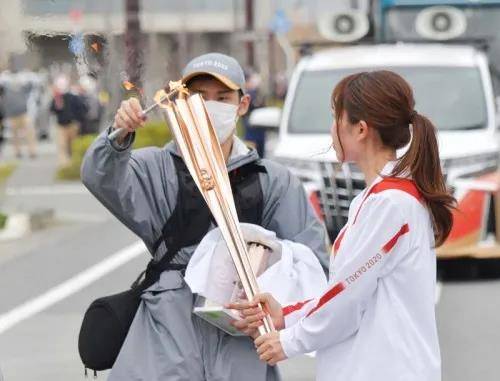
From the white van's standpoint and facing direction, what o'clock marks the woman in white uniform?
The woman in white uniform is roughly at 12 o'clock from the white van.

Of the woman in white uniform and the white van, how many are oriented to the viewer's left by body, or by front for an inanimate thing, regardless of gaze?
1

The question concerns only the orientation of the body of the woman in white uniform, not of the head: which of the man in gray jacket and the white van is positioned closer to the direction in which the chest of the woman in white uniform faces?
the man in gray jacket

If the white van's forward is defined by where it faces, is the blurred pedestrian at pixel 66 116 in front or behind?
behind

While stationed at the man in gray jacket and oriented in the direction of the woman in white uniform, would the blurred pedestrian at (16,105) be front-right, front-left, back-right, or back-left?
back-left

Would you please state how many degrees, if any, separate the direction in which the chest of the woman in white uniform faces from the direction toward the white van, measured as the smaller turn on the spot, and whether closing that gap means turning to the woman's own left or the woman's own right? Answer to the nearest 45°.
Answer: approximately 90° to the woman's own right

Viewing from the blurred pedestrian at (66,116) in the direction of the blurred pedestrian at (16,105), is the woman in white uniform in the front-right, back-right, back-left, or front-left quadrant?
back-left

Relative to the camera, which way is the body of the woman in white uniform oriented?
to the viewer's left

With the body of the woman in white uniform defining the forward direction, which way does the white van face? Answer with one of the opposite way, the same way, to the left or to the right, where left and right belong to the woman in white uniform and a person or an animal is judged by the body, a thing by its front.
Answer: to the left

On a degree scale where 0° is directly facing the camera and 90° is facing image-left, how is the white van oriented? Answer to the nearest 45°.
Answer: approximately 0°
